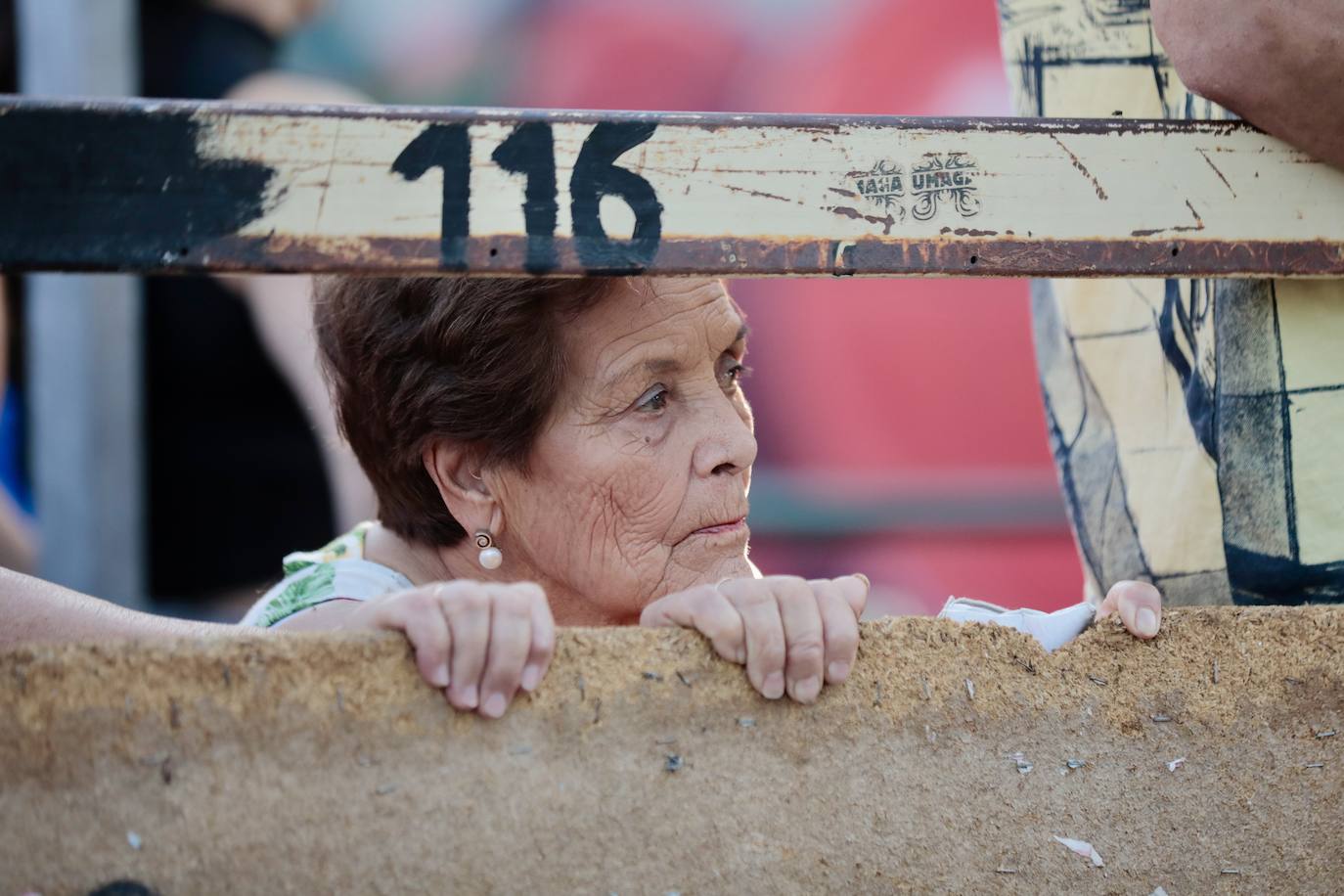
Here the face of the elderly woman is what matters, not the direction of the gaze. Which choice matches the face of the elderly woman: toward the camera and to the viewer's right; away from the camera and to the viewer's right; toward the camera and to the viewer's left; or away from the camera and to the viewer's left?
toward the camera and to the viewer's right

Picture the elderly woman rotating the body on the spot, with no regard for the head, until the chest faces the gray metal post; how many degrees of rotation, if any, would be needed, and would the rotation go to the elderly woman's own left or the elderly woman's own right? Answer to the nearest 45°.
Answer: approximately 180°

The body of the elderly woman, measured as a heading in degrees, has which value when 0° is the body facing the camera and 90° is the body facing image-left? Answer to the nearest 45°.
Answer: approximately 315°

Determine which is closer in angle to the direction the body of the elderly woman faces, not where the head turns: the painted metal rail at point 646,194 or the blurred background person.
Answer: the painted metal rail

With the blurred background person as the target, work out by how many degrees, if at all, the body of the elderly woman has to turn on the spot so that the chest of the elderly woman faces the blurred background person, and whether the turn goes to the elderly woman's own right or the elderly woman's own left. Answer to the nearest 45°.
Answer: approximately 180°

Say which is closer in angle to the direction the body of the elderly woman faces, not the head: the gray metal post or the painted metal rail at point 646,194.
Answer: the painted metal rail
